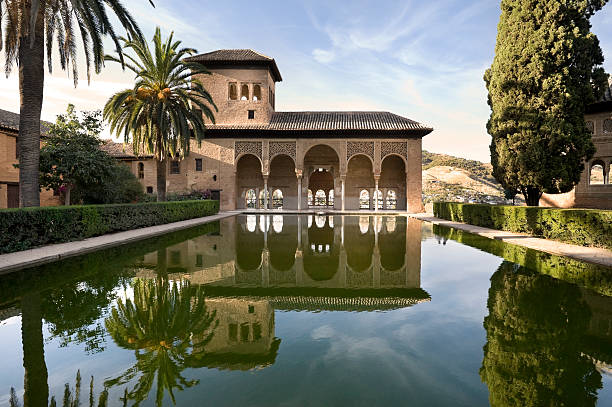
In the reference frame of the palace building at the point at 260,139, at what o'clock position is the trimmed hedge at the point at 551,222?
The trimmed hedge is roughly at 11 o'clock from the palace building.

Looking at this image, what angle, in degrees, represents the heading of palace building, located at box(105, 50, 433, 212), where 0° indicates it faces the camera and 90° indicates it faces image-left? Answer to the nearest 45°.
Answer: approximately 0°

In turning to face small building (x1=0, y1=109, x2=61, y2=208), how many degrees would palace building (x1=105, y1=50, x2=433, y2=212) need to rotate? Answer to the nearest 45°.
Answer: approximately 45° to its right

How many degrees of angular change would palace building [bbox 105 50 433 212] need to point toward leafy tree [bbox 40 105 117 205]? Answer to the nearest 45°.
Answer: approximately 45° to its right

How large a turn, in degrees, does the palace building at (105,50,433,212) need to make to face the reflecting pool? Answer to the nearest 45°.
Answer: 0° — it already faces it
